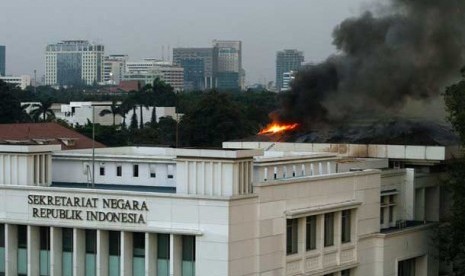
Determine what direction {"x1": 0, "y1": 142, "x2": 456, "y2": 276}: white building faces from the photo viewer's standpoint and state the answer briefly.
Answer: facing the viewer and to the left of the viewer
